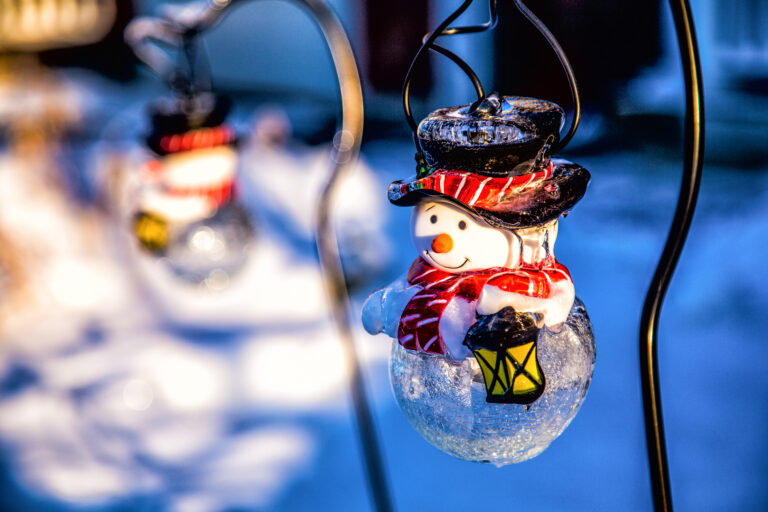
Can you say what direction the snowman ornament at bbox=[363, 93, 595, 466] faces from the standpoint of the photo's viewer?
facing the viewer and to the left of the viewer

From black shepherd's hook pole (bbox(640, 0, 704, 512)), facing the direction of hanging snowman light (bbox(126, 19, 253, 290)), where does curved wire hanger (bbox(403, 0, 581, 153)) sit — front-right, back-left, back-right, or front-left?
front-left
